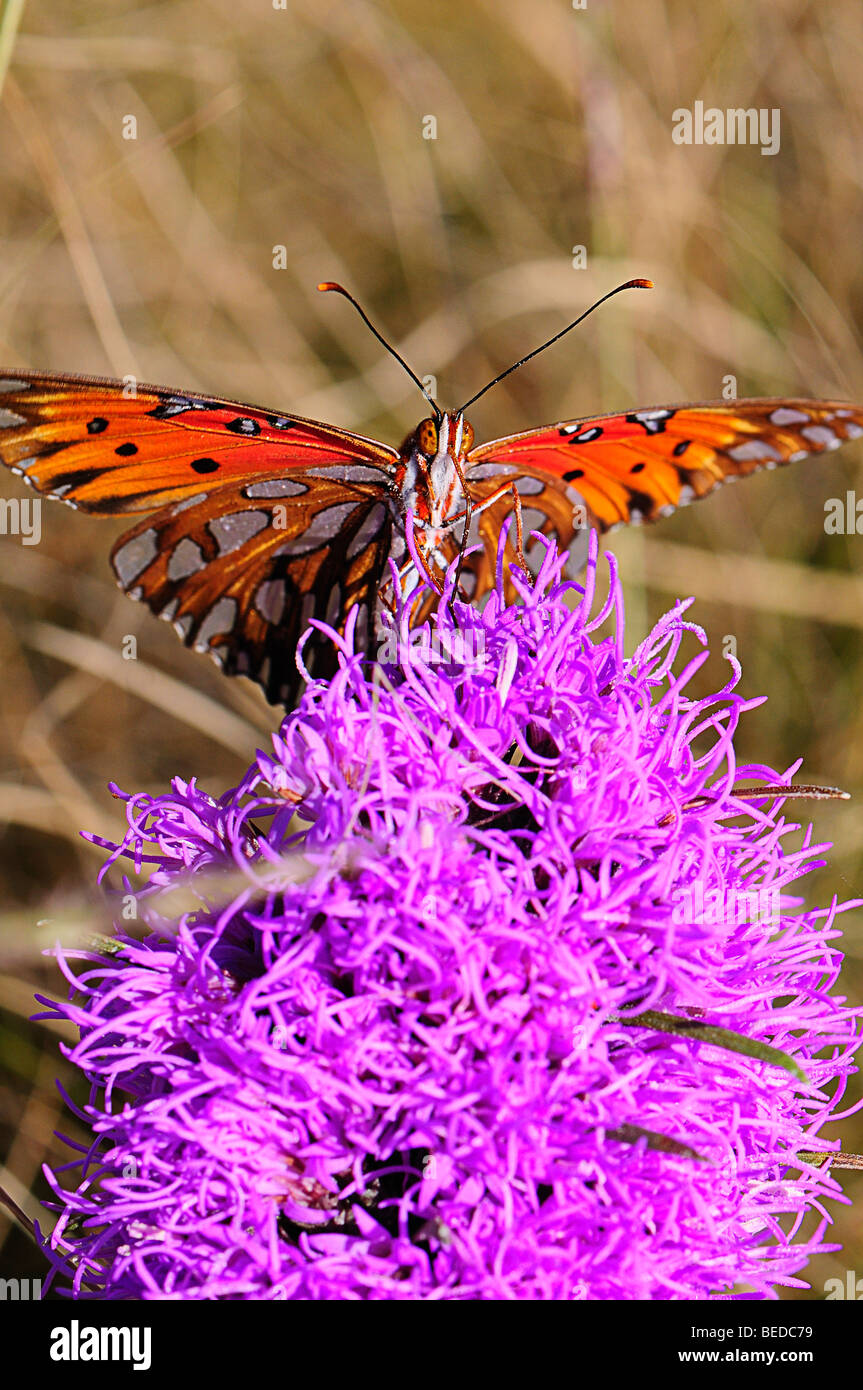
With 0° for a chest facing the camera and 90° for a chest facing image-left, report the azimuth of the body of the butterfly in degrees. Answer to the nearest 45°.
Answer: approximately 0°
